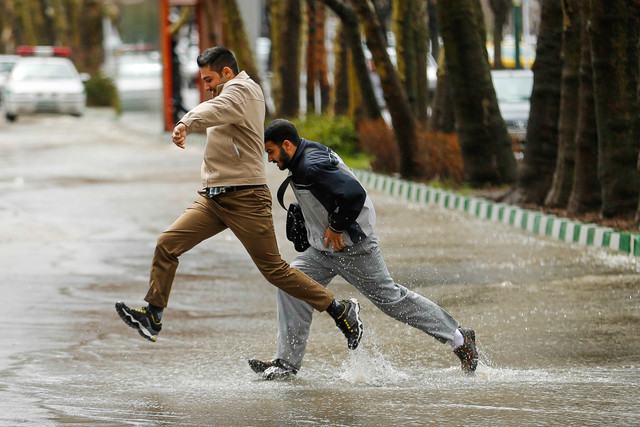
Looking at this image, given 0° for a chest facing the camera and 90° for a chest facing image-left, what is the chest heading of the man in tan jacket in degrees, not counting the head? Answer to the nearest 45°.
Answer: approximately 90°

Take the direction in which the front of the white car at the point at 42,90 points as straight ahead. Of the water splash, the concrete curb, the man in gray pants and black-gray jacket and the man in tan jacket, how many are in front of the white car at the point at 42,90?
4

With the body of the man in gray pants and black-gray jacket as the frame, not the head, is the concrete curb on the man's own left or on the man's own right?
on the man's own right

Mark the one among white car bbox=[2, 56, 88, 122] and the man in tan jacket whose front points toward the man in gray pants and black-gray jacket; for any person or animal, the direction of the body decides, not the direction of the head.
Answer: the white car

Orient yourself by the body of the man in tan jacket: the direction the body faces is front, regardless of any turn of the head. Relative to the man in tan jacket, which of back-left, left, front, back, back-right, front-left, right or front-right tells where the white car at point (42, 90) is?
right

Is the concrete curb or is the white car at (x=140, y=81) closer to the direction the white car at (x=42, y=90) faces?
the concrete curb

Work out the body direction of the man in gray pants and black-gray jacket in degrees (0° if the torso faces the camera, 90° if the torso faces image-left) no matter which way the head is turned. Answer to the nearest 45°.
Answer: approximately 90°

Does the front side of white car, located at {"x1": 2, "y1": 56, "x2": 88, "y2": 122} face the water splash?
yes

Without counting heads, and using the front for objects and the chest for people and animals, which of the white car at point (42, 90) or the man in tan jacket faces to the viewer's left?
the man in tan jacket

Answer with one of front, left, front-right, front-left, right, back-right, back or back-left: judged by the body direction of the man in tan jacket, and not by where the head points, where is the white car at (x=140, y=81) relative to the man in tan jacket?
right

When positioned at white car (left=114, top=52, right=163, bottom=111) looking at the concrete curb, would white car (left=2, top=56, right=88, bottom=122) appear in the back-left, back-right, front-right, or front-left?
front-right

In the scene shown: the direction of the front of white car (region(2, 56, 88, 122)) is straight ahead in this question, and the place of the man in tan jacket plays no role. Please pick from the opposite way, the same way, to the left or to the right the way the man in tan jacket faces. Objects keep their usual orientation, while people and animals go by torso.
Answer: to the right
